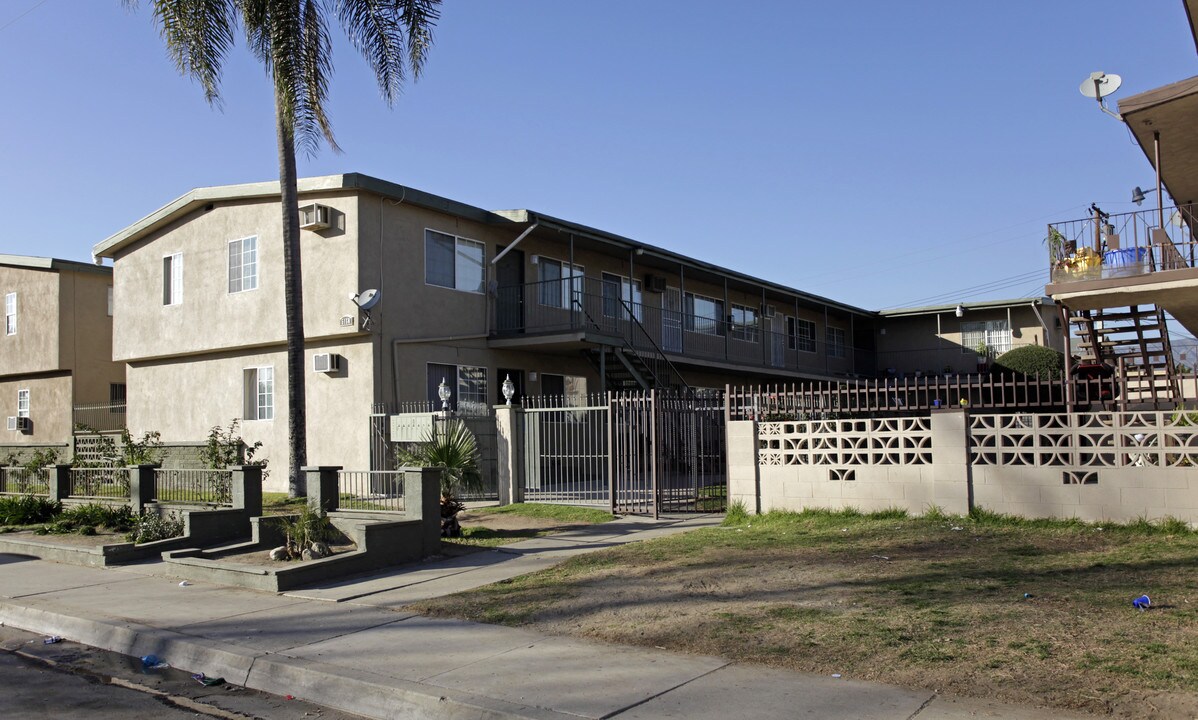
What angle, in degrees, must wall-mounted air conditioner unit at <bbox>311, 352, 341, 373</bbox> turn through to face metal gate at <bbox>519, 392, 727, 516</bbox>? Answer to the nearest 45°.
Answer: approximately 90° to its left

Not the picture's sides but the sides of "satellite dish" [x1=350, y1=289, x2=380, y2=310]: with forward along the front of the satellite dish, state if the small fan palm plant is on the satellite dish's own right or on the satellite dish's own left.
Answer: on the satellite dish's own left

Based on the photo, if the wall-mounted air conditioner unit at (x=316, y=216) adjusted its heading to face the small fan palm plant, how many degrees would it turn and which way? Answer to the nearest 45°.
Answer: approximately 45° to its left

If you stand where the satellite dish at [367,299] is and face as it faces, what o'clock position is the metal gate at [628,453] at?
The metal gate is roughly at 9 o'clock from the satellite dish.

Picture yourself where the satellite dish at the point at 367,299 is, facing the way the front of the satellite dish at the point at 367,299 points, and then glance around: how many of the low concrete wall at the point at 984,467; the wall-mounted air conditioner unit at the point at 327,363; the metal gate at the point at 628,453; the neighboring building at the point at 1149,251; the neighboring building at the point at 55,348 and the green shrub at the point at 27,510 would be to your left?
3

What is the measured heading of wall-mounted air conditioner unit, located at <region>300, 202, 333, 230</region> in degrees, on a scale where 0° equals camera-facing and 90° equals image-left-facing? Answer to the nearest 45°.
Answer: approximately 45°

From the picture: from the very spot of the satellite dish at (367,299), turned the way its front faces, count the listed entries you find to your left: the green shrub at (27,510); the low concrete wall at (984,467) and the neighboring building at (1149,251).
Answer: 2
